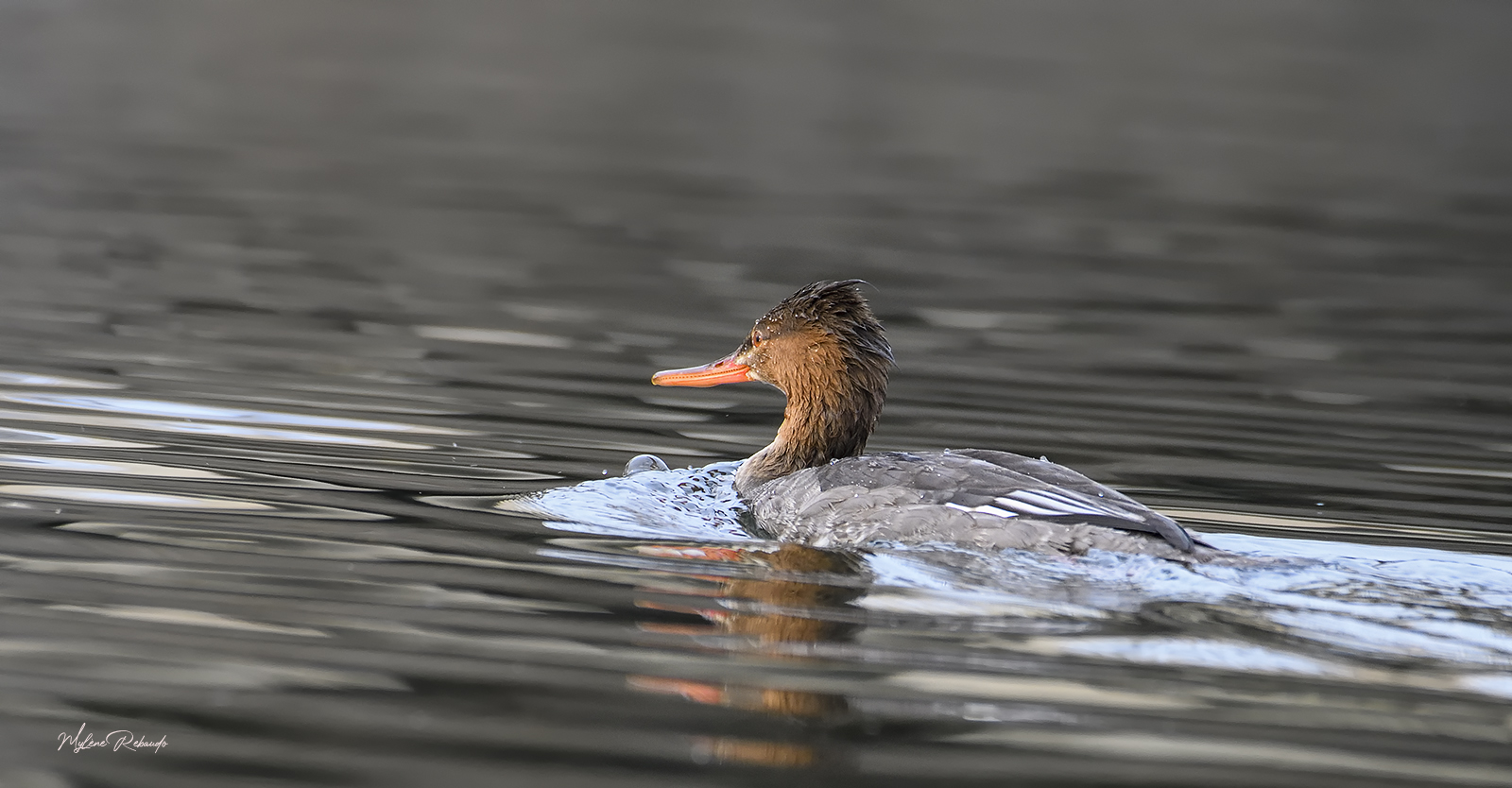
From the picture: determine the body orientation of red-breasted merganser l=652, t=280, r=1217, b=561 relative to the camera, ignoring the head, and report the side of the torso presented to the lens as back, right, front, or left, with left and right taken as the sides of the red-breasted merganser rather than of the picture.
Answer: left
